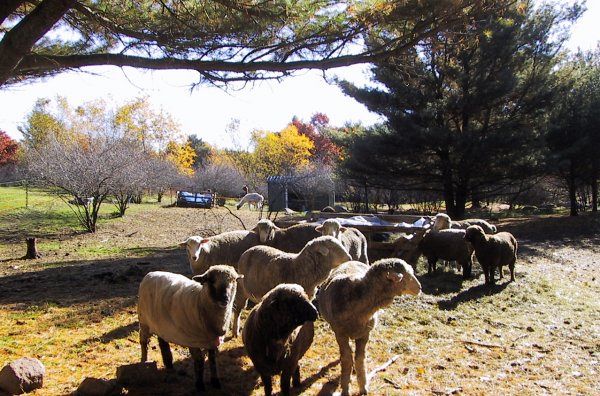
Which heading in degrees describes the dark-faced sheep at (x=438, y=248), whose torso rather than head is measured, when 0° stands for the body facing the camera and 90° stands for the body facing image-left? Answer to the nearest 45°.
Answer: approximately 90°

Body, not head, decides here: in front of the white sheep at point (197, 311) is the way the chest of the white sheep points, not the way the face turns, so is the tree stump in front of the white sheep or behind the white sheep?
behind

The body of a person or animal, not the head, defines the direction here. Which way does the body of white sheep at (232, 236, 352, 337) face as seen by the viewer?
to the viewer's right

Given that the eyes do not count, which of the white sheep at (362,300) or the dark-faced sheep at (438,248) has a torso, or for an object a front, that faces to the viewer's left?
the dark-faced sheep

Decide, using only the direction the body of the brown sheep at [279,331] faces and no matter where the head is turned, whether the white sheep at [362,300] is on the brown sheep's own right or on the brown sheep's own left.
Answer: on the brown sheep's own left

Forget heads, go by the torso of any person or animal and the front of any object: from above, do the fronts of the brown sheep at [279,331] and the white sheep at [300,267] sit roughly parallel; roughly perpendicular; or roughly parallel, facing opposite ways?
roughly perpendicular

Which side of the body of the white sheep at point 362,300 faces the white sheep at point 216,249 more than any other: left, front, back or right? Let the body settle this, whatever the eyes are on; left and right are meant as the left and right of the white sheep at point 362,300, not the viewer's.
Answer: back

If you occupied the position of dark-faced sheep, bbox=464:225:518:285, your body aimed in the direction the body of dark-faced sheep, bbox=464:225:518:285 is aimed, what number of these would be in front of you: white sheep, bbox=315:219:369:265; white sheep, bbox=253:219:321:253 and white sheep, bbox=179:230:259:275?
3

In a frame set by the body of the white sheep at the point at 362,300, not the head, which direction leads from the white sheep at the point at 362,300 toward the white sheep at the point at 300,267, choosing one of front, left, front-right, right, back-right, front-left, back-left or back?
back

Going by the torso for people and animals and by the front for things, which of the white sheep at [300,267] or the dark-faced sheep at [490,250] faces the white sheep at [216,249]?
the dark-faced sheep

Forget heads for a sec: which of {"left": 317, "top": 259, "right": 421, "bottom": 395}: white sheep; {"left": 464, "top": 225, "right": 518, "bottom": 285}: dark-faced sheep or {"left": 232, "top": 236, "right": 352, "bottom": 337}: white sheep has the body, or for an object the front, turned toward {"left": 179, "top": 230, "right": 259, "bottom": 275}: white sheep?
the dark-faced sheep

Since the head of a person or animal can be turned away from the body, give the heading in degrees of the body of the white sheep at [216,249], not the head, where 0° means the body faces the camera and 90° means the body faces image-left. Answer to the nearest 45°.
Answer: approximately 45°

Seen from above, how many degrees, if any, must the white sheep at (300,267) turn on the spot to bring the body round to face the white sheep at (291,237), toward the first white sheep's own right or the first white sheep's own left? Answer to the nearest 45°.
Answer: approximately 90° to the first white sheep's own left

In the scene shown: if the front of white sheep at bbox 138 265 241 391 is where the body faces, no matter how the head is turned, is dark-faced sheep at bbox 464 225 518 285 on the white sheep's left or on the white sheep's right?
on the white sheep's left
